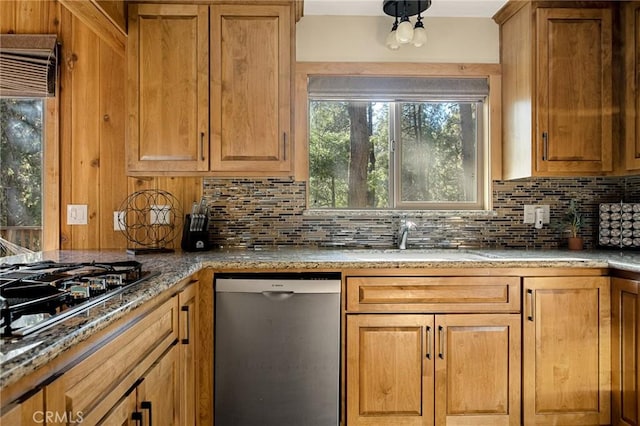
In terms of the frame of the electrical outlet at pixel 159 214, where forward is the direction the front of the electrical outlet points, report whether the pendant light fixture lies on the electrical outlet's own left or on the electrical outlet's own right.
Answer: on the electrical outlet's own left

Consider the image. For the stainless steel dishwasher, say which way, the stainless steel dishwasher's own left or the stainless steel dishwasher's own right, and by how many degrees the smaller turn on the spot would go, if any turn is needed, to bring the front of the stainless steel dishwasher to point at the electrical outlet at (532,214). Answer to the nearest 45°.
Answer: approximately 90° to the stainless steel dishwasher's own left

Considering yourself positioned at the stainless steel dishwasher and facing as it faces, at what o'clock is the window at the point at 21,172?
The window is roughly at 4 o'clock from the stainless steel dishwasher.

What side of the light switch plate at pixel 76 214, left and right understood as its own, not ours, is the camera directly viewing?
front

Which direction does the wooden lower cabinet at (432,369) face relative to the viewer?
toward the camera

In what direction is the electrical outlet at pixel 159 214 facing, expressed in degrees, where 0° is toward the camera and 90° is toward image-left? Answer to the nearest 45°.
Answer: approximately 0°

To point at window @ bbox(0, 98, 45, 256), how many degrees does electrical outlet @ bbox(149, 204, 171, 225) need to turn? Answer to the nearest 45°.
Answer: approximately 90° to its right

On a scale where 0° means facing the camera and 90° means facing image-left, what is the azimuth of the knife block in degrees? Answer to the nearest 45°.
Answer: approximately 0°
